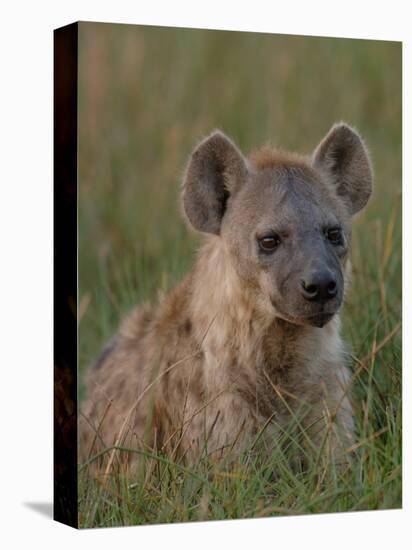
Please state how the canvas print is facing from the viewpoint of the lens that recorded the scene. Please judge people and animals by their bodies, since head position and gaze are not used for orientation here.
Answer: facing the viewer and to the right of the viewer
